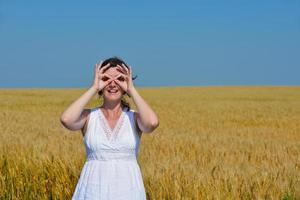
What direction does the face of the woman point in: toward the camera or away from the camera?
toward the camera

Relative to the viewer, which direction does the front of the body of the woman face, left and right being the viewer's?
facing the viewer
